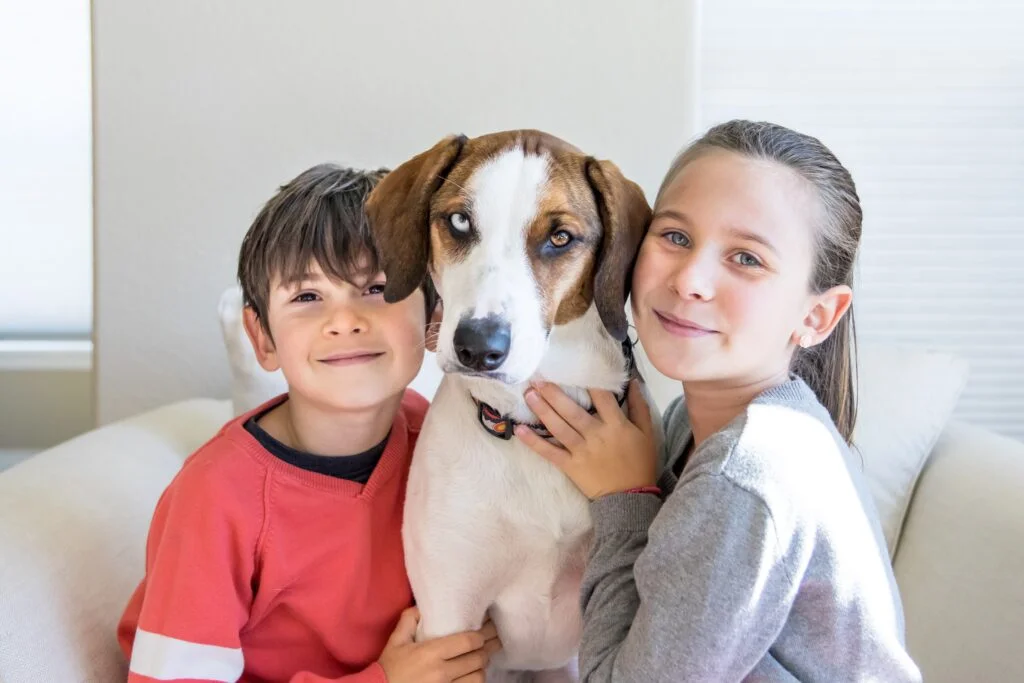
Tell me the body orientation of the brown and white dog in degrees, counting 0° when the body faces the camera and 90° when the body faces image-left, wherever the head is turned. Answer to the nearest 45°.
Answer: approximately 0°
